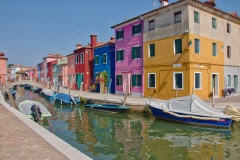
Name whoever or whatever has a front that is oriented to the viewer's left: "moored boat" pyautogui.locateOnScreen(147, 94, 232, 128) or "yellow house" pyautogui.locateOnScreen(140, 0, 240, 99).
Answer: the moored boat

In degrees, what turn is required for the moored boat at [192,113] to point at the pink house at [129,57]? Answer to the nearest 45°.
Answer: approximately 45° to its right

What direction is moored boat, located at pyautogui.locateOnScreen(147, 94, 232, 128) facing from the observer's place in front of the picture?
facing to the left of the viewer

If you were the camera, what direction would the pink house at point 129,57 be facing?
facing the viewer and to the left of the viewer

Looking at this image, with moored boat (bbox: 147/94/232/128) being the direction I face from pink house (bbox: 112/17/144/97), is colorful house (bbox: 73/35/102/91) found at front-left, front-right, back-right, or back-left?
back-right

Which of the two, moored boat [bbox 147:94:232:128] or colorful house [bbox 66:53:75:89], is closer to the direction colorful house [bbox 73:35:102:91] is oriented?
the moored boat

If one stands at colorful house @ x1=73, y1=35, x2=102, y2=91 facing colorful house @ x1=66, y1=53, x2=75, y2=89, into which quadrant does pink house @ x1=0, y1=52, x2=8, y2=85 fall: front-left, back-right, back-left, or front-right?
front-left

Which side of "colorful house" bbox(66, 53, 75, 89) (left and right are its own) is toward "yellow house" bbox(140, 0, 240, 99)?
left

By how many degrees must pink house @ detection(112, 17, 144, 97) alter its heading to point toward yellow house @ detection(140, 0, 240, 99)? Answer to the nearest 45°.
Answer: approximately 90° to its left

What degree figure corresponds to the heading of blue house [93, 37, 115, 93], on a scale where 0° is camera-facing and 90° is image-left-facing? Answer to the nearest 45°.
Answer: approximately 45°

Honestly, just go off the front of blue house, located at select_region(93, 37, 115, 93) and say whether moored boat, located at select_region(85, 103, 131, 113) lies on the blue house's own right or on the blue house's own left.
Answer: on the blue house's own left

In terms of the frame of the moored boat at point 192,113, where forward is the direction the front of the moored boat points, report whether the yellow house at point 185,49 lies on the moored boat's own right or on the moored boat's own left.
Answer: on the moored boat's own right
